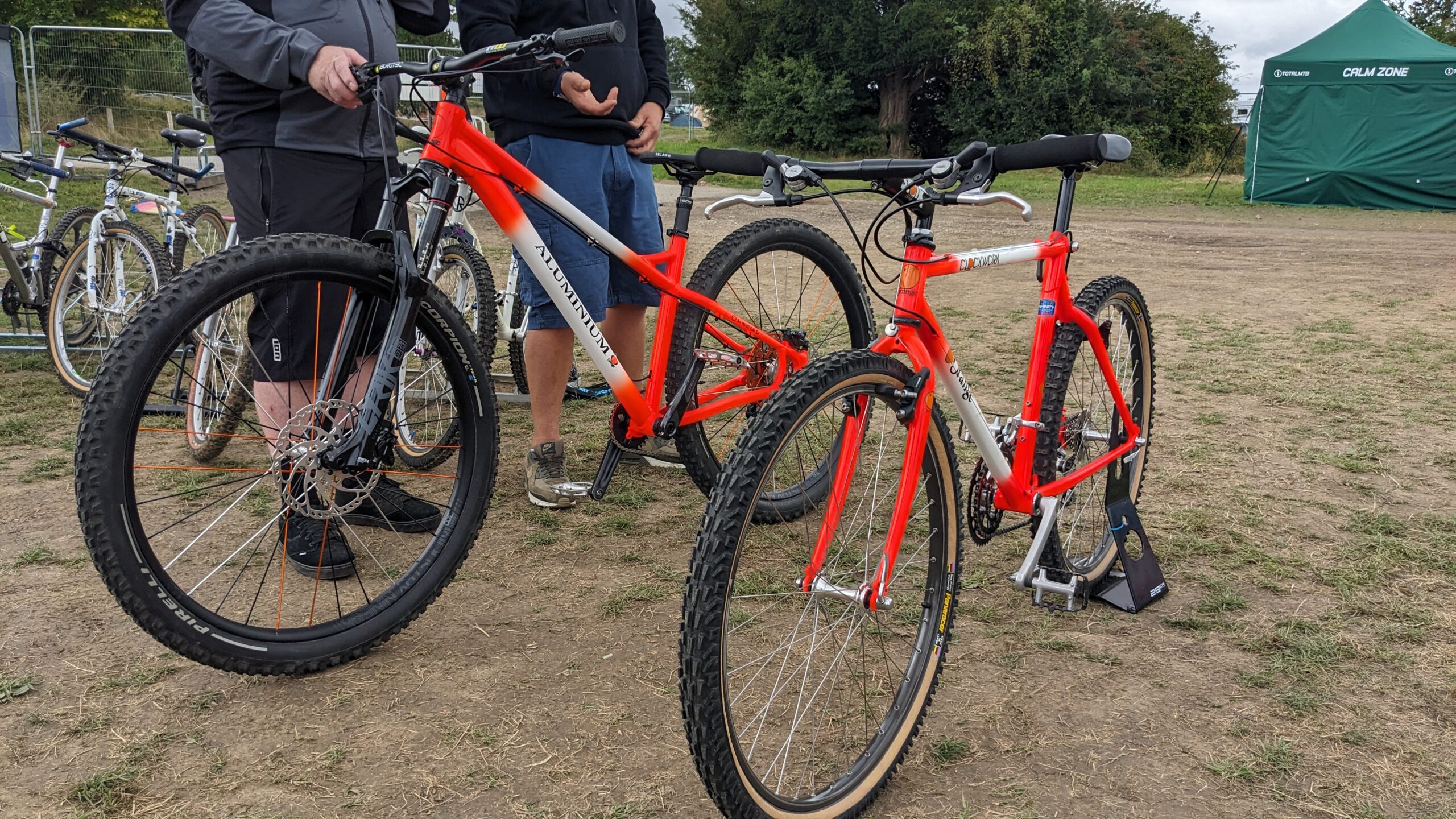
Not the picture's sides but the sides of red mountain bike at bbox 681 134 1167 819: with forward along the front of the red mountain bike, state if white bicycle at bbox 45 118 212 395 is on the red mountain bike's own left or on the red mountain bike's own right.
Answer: on the red mountain bike's own right

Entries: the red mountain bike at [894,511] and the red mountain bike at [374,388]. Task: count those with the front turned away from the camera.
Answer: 0

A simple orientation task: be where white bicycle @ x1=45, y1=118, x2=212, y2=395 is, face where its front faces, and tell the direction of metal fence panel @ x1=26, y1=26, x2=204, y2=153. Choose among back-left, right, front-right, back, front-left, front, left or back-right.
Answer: back-right

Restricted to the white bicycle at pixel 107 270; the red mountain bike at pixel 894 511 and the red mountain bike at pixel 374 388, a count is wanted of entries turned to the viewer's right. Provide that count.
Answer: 0

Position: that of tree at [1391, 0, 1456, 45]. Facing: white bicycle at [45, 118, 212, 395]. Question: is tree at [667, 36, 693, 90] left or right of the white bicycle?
right

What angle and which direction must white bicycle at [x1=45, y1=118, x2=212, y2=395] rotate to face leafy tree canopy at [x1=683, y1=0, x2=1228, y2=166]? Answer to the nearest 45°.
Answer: approximately 180°

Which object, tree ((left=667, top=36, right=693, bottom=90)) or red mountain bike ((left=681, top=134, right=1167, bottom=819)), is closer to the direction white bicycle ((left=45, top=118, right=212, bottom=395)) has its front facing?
the red mountain bike

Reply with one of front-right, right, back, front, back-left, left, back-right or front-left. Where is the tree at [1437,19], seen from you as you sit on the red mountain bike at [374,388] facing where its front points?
back

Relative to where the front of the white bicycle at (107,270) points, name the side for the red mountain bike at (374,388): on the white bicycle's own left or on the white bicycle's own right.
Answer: on the white bicycle's own left

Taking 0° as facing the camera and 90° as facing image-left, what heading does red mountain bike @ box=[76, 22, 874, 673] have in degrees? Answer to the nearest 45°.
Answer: approximately 45°

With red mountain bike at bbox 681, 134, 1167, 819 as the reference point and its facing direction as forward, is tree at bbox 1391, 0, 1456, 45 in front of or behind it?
behind

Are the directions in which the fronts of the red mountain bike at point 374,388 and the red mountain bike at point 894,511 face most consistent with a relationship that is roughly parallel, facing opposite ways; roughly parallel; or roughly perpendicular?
roughly parallel

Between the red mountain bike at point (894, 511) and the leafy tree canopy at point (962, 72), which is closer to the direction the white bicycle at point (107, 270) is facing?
the red mountain bike

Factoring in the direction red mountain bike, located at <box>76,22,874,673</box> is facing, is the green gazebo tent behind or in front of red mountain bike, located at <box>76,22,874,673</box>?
behind

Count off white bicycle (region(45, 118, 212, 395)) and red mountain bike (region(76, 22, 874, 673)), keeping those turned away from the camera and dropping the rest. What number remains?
0

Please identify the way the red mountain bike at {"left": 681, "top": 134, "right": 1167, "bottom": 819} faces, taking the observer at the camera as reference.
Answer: facing the viewer and to the left of the viewer
